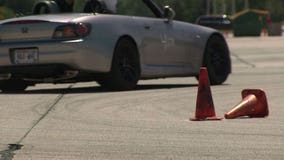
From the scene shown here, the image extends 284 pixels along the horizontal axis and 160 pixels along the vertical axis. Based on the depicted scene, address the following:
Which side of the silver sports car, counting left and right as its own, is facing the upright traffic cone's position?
right

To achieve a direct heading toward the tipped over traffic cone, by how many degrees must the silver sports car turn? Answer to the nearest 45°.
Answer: approximately 90° to its right

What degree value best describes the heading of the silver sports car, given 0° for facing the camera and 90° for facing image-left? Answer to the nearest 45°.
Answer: approximately 225°
